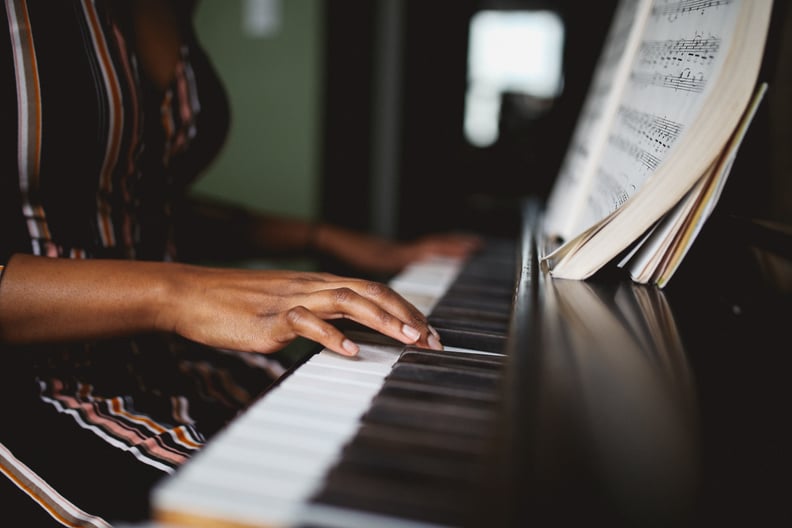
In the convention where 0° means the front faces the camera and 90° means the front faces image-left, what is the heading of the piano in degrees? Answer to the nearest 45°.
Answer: approximately 90°
